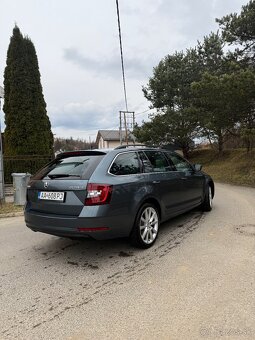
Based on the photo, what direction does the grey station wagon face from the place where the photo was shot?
facing away from the viewer and to the right of the viewer

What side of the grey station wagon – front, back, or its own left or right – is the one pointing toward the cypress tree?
left

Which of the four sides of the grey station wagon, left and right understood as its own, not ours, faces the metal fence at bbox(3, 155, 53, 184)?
left
